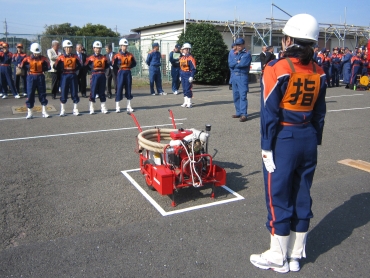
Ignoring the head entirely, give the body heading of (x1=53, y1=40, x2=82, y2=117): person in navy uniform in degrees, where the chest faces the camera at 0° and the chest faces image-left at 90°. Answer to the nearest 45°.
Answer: approximately 0°

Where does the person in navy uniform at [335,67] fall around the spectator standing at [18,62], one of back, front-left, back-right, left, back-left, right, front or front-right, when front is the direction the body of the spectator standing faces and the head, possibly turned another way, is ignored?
left

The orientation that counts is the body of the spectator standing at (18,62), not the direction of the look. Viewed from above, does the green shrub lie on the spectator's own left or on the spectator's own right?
on the spectator's own left

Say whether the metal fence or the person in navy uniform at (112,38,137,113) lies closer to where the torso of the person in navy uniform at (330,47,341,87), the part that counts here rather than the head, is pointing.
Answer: the person in navy uniform

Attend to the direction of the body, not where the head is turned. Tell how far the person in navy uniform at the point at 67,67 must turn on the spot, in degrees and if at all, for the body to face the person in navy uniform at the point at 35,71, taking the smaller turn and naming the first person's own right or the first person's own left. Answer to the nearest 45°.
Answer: approximately 90° to the first person's own right

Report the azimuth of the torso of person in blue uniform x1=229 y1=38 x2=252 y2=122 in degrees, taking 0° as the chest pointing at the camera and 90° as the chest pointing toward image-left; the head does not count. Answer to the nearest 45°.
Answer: approximately 45°

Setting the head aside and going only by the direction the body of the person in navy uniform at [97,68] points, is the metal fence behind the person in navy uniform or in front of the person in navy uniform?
behind

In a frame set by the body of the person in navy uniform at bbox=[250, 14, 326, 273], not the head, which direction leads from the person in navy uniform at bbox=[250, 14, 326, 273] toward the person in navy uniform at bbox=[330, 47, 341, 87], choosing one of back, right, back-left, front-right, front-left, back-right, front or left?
front-right

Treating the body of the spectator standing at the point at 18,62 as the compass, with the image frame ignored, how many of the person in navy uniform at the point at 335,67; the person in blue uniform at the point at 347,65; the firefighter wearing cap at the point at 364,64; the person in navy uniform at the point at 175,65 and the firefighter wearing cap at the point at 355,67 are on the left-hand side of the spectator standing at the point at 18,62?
5

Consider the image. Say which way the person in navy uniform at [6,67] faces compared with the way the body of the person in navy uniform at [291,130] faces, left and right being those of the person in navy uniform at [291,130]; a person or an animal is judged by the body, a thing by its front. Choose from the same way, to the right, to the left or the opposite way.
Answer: the opposite way

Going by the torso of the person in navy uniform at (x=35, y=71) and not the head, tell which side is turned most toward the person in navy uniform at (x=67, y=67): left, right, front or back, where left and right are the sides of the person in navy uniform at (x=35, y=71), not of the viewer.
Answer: left

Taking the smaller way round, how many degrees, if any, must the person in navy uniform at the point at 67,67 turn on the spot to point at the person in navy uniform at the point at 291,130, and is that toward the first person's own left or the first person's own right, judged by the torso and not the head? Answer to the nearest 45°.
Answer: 0° — they already face them
